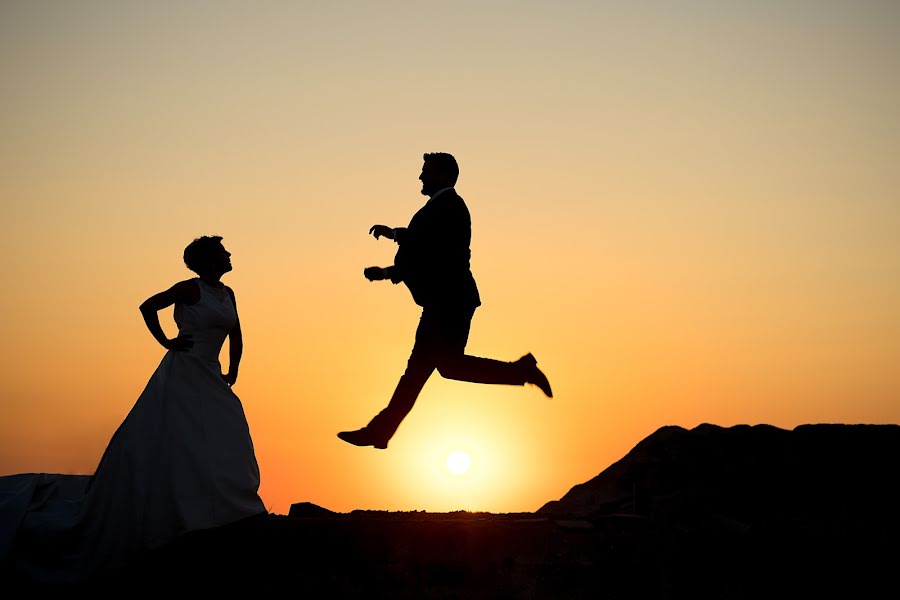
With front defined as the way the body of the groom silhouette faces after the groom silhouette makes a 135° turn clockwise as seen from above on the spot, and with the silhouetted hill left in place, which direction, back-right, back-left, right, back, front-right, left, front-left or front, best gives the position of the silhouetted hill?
front

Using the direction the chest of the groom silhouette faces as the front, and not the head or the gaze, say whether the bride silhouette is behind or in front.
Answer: in front

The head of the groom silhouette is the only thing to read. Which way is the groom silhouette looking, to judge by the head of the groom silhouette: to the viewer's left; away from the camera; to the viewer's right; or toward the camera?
to the viewer's left

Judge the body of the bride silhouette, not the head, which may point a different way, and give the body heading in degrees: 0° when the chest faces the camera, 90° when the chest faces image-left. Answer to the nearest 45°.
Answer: approximately 315°

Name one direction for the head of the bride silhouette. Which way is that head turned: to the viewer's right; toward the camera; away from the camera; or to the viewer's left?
to the viewer's right

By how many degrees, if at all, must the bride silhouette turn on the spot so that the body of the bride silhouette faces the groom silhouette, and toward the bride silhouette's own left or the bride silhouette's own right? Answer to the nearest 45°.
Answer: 0° — they already face them

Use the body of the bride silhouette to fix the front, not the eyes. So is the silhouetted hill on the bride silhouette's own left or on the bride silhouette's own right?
on the bride silhouette's own left
